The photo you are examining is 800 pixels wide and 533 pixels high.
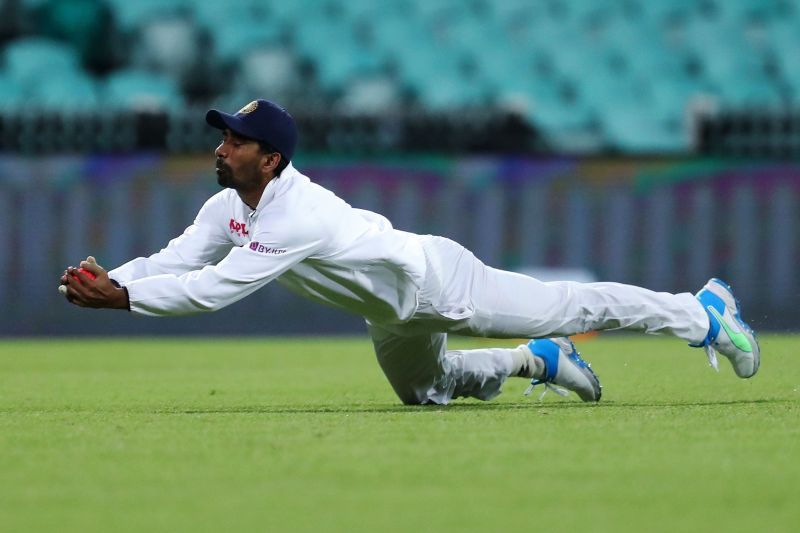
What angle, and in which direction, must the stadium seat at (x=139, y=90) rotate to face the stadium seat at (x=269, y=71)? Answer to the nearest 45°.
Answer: approximately 90° to its left

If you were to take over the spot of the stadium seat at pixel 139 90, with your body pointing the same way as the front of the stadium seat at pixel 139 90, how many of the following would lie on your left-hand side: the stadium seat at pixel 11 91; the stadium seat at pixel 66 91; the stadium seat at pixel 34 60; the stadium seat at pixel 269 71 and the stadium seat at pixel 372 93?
2

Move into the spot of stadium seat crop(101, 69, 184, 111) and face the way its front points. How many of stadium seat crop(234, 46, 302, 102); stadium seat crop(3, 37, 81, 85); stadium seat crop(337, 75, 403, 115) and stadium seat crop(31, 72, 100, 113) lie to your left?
2

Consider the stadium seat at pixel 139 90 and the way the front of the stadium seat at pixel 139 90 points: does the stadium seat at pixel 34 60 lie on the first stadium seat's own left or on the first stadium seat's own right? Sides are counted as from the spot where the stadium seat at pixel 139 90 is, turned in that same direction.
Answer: on the first stadium seat's own right

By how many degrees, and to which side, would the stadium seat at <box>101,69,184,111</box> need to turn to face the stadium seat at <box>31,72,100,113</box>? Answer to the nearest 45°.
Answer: approximately 90° to its right

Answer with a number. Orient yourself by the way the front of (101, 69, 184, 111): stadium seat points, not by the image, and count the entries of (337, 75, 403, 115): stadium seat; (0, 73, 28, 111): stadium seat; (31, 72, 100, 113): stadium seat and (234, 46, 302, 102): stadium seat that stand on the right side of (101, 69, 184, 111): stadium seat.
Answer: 2

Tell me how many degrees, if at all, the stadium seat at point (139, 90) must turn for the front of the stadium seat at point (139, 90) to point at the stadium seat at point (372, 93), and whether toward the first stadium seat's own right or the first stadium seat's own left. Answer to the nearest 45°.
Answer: approximately 90° to the first stadium seat's own left

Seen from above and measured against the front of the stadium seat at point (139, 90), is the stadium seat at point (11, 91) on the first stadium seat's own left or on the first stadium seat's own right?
on the first stadium seat's own right

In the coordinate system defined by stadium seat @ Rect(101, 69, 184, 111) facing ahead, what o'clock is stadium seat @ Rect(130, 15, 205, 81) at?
stadium seat @ Rect(130, 15, 205, 81) is roughly at 7 o'clock from stadium seat @ Rect(101, 69, 184, 111).

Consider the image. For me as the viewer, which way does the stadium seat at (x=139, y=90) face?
facing the viewer
